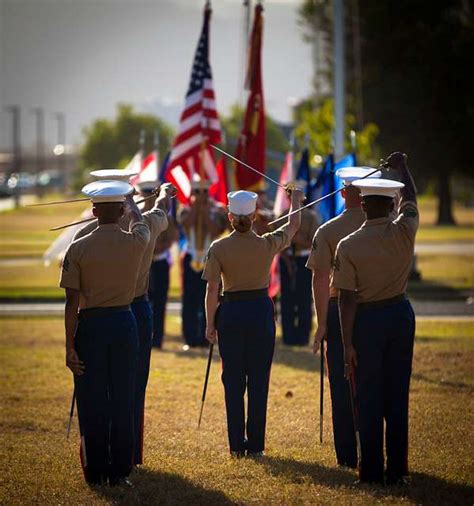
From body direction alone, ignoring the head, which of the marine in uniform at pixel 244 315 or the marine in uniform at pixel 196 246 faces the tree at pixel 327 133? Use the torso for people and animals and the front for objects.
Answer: the marine in uniform at pixel 244 315

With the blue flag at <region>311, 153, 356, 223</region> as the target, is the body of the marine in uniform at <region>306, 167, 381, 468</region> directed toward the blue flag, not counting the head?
yes

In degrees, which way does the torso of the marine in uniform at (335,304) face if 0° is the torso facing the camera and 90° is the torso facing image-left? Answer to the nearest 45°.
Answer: approximately 180°

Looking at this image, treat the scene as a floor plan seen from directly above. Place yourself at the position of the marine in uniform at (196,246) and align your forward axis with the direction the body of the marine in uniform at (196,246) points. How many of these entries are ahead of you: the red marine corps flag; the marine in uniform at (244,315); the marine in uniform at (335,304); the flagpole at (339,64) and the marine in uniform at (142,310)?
3

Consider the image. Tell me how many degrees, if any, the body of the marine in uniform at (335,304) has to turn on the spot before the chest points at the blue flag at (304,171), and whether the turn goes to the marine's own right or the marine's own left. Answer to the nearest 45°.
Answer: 0° — they already face it

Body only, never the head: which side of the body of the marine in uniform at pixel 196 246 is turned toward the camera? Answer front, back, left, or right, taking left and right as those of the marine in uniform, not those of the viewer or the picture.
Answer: front

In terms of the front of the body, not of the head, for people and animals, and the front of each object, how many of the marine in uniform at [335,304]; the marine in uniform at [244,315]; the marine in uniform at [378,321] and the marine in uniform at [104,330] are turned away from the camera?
4

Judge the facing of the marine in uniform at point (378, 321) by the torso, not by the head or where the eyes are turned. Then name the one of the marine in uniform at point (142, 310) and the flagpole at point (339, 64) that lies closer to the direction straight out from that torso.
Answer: the flagpole

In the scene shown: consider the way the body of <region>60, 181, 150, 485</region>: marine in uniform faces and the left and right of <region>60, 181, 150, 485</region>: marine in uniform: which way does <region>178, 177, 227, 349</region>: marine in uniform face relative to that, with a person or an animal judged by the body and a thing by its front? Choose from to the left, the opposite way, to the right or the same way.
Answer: the opposite way

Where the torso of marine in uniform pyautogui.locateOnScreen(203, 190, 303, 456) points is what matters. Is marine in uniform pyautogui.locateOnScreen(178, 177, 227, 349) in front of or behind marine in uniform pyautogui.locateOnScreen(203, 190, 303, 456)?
in front

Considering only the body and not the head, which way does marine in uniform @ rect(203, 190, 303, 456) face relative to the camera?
away from the camera

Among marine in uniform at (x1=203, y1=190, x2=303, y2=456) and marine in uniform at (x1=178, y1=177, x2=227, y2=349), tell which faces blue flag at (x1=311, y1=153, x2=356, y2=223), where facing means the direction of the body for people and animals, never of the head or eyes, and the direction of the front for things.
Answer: marine in uniform at (x1=203, y1=190, x2=303, y2=456)

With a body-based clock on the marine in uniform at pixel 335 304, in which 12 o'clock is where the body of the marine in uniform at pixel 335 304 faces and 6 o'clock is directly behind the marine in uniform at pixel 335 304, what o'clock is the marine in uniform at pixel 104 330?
the marine in uniform at pixel 104 330 is roughly at 8 o'clock from the marine in uniform at pixel 335 304.

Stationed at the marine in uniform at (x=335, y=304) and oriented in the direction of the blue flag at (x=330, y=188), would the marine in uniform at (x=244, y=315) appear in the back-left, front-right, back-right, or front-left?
front-left

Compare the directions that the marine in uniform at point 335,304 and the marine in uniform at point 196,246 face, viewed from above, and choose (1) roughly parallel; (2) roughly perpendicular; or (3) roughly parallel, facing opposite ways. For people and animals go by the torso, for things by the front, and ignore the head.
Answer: roughly parallel, facing opposite ways

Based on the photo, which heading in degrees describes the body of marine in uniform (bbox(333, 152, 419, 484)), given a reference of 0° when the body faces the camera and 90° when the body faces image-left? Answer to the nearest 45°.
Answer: approximately 180°
